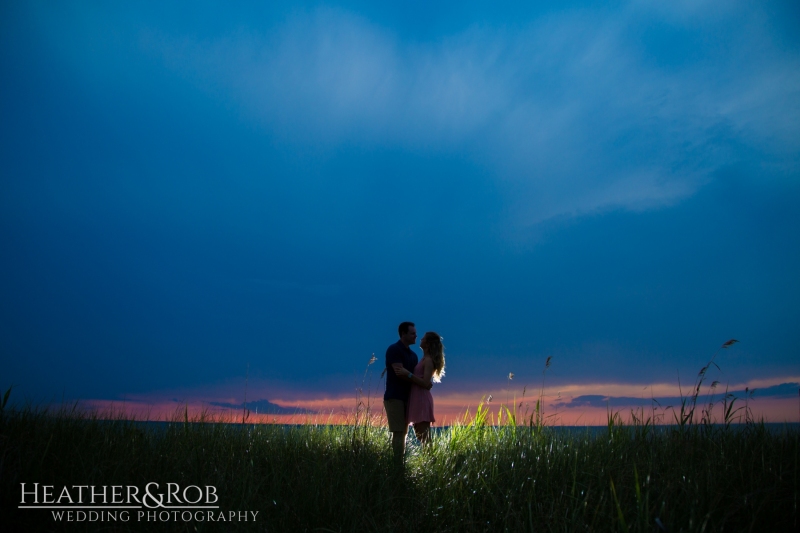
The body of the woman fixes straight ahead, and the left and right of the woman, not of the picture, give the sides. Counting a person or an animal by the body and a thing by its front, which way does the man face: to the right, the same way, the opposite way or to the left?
the opposite way

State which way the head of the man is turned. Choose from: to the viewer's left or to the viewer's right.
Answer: to the viewer's right

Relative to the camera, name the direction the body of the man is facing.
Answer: to the viewer's right

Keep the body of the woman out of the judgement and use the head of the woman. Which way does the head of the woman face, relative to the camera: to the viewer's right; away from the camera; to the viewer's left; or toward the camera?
to the viewer's left

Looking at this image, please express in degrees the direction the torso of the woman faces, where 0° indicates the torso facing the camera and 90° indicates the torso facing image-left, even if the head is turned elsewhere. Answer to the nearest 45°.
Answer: approximately 90°

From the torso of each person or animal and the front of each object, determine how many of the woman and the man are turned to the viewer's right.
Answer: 1
